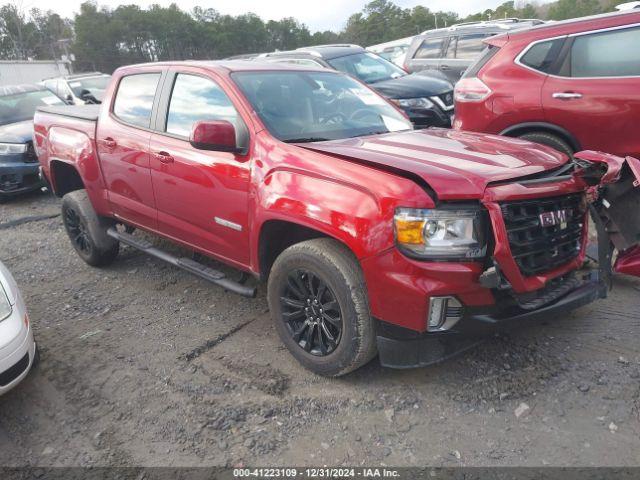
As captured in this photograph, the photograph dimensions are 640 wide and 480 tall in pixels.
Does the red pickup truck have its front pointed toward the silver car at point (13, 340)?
no

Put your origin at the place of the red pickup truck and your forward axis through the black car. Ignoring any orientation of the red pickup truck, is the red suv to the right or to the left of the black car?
right

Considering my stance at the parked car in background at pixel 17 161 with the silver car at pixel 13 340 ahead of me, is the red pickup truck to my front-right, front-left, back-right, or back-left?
front-left

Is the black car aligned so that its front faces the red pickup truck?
no

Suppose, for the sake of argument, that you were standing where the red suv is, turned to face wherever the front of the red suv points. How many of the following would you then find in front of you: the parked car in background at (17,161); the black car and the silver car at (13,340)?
0

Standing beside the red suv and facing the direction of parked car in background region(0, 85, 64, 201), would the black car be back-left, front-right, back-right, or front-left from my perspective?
front-right

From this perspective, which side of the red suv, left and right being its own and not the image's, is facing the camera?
right

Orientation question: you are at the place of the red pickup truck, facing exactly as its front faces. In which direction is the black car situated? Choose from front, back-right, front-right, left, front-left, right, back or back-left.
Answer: back-left

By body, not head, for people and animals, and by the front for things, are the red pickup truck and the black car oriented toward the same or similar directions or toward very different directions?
same or similar directions

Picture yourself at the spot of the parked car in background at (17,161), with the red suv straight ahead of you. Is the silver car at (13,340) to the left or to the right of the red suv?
right

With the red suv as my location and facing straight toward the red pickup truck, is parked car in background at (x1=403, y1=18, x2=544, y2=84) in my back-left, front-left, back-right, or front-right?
back-right
